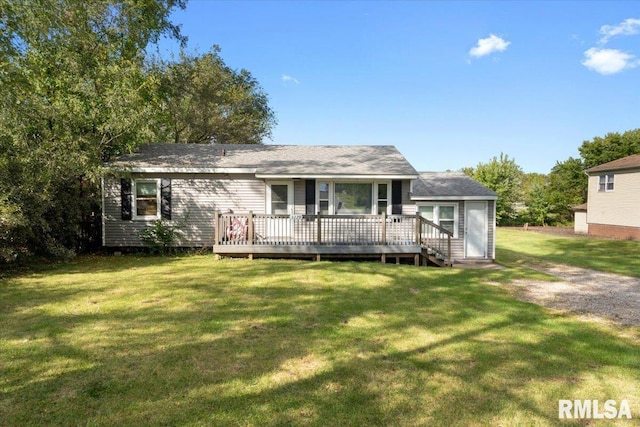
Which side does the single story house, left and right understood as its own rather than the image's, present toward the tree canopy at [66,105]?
right

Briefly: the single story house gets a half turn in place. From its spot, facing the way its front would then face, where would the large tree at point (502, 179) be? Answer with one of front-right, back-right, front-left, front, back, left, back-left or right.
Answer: front-right

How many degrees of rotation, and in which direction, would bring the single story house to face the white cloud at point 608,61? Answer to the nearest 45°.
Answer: approximately 135° to its left

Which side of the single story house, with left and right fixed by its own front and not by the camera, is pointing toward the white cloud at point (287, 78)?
back

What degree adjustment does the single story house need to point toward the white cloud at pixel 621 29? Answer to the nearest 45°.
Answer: approximately 90° to its left

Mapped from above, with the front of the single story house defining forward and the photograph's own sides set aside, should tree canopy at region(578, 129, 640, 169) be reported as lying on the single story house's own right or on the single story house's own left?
on the single story house's own left

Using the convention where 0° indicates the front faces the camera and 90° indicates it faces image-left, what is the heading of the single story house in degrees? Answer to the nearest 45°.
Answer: approximately 0°

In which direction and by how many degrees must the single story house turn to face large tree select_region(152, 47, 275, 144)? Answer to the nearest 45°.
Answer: approximately 135° to its right

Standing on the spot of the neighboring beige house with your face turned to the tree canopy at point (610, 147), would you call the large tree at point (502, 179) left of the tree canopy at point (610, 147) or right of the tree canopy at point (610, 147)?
left

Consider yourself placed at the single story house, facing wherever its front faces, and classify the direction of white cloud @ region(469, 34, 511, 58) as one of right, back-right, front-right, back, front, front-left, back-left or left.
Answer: back-left

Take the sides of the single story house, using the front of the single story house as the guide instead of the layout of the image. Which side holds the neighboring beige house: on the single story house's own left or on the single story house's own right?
on the single story house's own left
